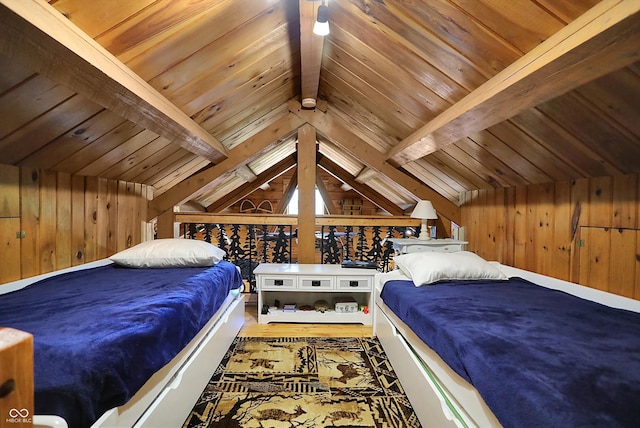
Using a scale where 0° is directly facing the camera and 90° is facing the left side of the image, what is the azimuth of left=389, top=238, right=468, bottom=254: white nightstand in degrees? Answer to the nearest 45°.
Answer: approximately 0°

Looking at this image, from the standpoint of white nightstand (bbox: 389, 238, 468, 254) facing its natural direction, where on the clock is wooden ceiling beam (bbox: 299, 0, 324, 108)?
The wooden ceiling beam is roughly at 1 o'clock from the white nightstand.

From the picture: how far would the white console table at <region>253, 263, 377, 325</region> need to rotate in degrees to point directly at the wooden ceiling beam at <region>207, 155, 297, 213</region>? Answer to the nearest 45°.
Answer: approximately 180°

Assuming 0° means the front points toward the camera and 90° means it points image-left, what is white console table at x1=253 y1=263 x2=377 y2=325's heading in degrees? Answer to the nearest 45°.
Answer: approximately 0°

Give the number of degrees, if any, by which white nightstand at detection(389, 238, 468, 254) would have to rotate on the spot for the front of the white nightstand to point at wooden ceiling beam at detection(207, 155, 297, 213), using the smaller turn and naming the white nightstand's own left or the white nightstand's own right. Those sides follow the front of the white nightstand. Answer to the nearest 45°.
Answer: approximately 135° to the white nightstand's own right

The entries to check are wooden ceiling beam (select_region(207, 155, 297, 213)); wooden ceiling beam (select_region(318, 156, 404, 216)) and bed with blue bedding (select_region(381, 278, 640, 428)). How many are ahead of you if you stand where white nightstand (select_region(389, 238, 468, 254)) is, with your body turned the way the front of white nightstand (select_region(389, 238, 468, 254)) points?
1

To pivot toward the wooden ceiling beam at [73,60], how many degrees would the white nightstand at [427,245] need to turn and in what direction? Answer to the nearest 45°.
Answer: approximately 45° to its right

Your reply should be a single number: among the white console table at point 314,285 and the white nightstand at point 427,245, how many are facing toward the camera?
2

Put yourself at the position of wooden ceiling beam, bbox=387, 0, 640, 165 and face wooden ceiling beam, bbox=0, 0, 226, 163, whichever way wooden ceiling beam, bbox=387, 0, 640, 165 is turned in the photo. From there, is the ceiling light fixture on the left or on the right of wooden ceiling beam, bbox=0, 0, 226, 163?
right

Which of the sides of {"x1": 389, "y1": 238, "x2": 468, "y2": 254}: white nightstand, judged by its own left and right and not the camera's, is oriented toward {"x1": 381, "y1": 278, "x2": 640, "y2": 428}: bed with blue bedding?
front
